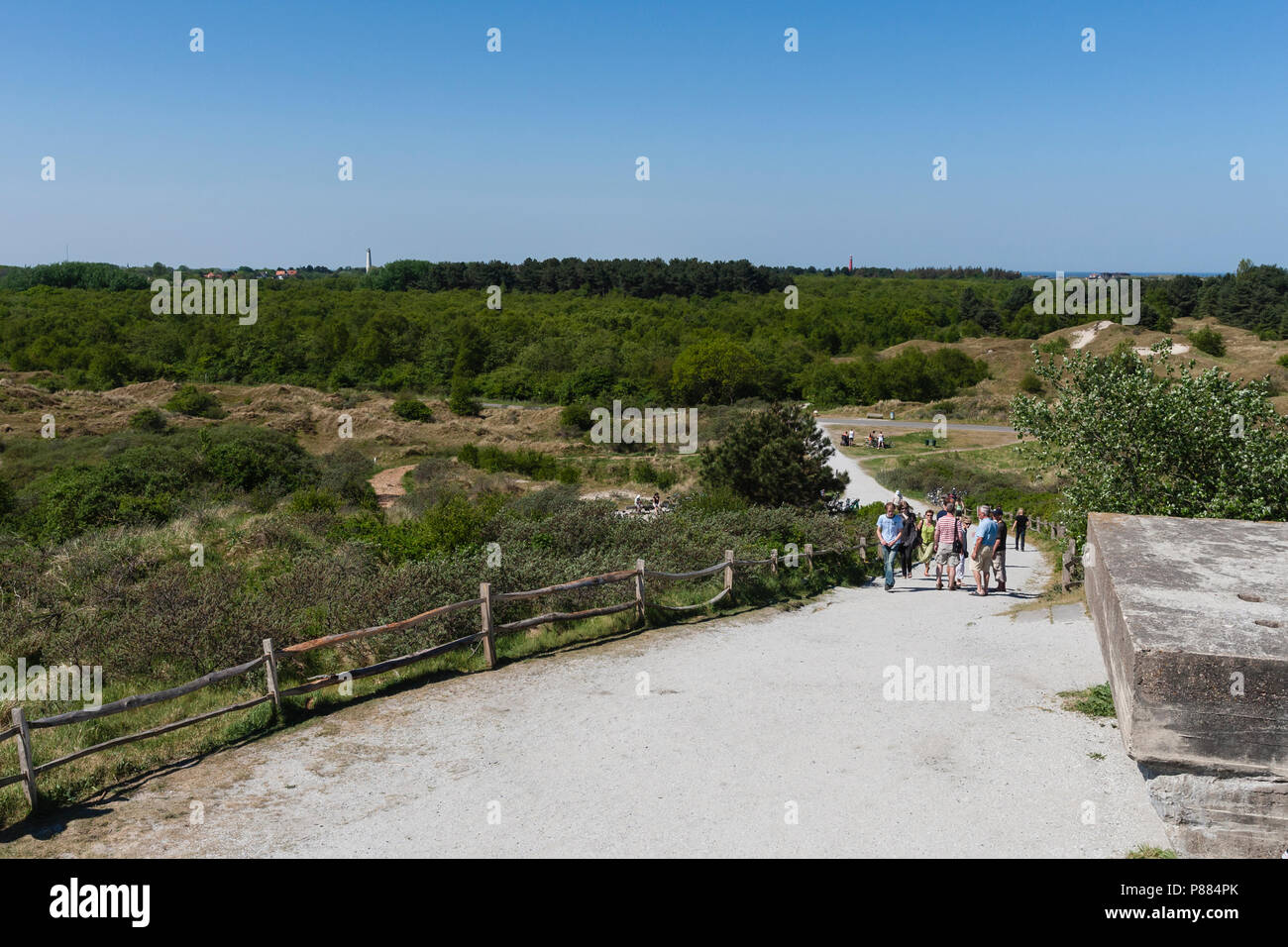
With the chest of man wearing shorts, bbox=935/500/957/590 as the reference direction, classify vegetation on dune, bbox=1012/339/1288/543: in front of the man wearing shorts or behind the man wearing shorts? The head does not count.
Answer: in front
